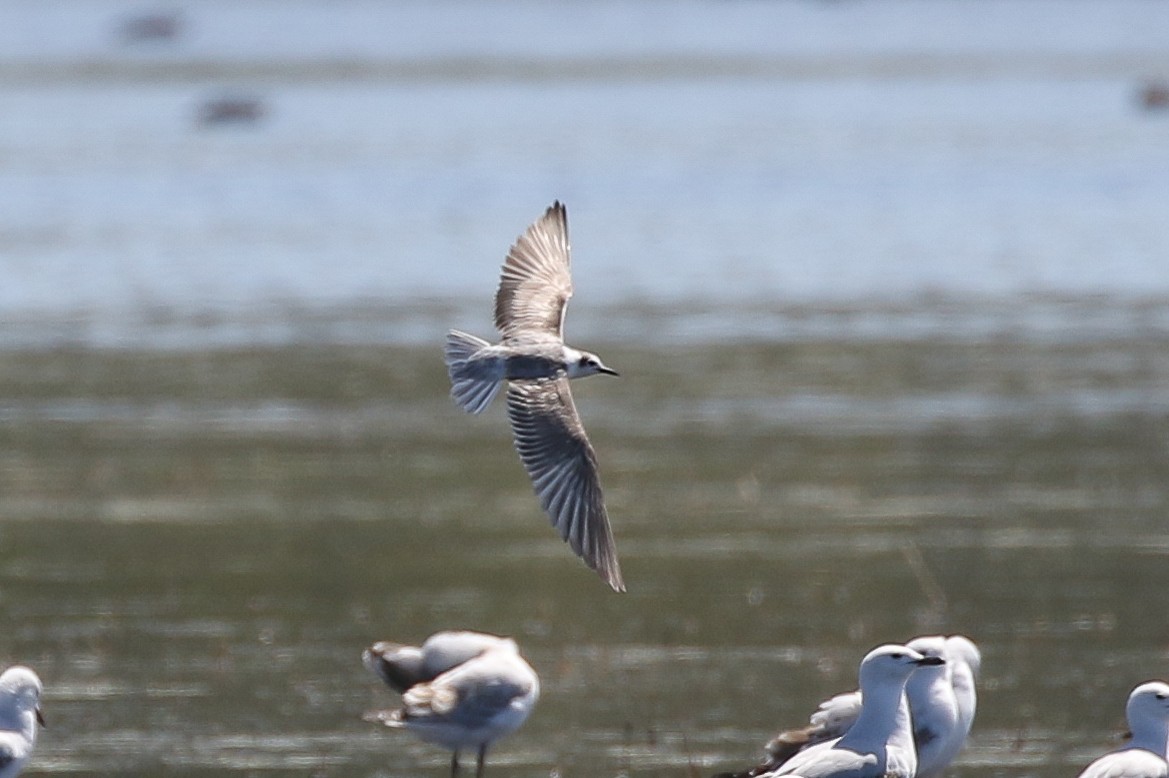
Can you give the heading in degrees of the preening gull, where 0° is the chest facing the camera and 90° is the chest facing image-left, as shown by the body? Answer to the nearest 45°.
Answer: approximately 270°

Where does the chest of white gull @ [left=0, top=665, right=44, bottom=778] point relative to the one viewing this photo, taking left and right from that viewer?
facing to the right of the viewer

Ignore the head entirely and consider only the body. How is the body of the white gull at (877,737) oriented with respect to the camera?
to the viewer's right
